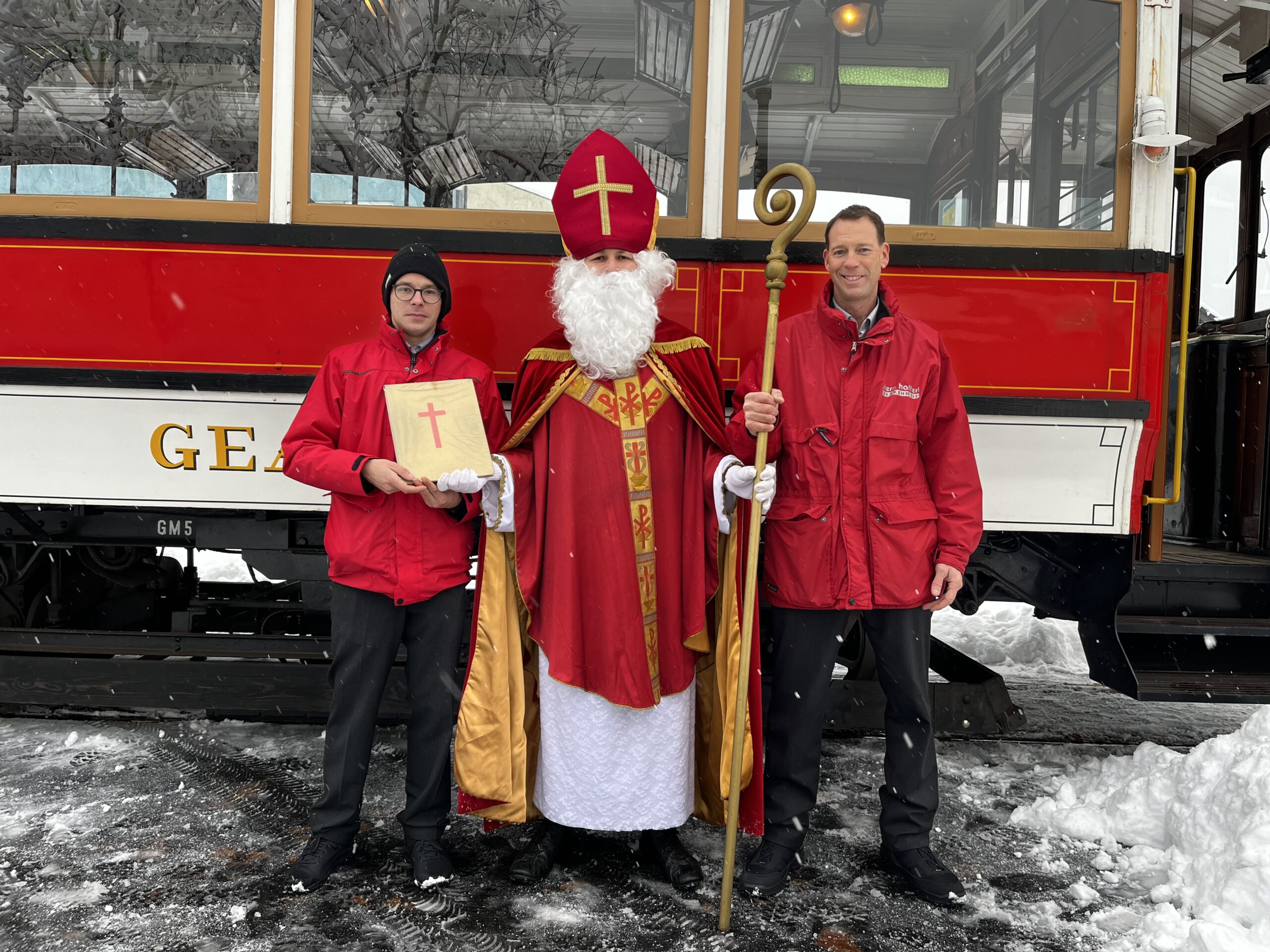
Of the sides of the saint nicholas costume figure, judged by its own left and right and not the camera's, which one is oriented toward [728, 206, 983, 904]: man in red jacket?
left

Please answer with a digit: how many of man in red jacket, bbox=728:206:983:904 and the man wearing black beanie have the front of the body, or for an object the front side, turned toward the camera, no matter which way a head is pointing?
2

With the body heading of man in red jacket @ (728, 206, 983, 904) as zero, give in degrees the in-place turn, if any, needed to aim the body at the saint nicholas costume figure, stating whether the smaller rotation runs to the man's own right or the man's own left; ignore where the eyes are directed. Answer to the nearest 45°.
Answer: approximately 90° to the man's own right

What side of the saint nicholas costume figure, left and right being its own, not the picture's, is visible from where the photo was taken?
front

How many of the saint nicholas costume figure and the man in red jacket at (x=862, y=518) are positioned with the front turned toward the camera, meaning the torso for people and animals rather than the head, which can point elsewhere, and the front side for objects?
2

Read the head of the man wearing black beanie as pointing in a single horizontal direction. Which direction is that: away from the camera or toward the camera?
toward the camera

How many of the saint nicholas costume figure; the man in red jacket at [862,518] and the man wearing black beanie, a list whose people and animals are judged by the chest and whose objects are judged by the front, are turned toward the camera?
3

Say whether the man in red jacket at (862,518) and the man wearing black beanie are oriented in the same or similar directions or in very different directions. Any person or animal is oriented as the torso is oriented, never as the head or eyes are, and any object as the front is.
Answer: same or similar directions

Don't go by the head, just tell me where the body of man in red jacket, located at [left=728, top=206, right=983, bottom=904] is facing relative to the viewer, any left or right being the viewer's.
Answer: facing the viewer

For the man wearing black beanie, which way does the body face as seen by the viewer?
toward the camera

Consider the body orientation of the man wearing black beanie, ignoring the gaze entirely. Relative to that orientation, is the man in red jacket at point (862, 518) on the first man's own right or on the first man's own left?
on the first man's own left
